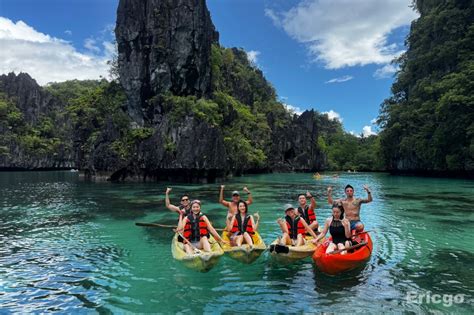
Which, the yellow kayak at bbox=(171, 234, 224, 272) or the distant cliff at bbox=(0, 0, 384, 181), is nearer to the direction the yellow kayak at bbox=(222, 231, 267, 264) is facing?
the yellow kayak

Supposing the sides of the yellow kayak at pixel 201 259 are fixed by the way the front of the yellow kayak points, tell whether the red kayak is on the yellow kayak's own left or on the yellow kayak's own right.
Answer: on the yellow kayak's own left

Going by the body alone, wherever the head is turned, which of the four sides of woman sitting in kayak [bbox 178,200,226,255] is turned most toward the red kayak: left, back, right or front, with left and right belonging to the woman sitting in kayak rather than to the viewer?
left

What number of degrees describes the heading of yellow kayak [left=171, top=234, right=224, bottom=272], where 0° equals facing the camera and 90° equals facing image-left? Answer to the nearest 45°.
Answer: approximately 0°

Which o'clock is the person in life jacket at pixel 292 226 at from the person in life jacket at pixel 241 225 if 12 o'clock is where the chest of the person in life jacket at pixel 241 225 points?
the person in life jacket at pixel 292 226 is roughly at 9 o'clock from the person in life jacket at pixel 241 225.

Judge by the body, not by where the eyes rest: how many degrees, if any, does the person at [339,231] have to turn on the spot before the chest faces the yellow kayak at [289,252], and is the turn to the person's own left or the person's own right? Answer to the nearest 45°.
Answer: approximately 90° to the person's own right

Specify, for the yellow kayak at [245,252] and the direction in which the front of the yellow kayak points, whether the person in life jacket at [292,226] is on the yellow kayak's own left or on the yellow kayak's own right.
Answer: on the yellow kayak's own left

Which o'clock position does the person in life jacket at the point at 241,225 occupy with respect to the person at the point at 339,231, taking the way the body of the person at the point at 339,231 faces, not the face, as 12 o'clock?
the person in life jacket at the point at 241,225 is roughly at 3 o'clock from the person at the point at 339,231.

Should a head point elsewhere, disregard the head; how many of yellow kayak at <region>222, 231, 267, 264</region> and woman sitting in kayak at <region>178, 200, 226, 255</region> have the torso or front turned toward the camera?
2

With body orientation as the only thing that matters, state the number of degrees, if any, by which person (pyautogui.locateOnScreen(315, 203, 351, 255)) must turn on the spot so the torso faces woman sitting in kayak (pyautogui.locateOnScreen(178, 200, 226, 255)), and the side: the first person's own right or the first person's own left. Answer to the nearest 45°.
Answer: approximately 90° to the first person's own right
